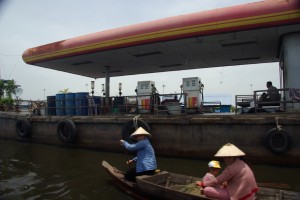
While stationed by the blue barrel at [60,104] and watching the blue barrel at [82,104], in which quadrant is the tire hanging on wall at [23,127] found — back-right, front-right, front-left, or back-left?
back-right

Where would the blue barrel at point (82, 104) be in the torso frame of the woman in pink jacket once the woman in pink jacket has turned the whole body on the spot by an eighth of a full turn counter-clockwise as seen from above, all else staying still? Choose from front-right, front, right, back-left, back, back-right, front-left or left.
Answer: right

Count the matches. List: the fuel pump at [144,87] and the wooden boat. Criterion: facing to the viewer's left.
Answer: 1

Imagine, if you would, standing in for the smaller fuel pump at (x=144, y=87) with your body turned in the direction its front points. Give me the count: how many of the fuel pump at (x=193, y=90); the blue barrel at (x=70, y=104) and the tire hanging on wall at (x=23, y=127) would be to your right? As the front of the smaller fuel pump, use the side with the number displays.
2

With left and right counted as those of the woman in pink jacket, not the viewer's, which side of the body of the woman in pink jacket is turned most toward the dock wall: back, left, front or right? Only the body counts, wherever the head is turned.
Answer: right

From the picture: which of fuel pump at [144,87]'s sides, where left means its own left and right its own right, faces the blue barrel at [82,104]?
right

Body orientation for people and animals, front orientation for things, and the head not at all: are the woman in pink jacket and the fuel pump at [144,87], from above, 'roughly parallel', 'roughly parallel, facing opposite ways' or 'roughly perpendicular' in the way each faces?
roughly perpendicular

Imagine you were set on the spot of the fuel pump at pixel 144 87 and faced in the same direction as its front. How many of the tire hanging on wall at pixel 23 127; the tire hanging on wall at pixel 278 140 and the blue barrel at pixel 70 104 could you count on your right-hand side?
2

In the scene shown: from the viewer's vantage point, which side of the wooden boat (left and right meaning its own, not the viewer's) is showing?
left

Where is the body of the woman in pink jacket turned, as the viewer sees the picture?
to the viewer's left

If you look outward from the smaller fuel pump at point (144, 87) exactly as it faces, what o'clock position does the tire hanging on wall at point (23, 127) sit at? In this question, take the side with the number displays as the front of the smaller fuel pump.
The tire hanging on wall is roughly at 3 o'clock from the smaller fuel pump.

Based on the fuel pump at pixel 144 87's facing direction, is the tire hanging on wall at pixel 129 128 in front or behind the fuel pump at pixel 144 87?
in front

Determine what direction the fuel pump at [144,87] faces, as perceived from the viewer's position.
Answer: facing the viewer

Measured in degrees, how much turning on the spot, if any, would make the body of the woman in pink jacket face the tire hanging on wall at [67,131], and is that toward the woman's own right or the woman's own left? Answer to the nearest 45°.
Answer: approximately 45° to the woman's own right

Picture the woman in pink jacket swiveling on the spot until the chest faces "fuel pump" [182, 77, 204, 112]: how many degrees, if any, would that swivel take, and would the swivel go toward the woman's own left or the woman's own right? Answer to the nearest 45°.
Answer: approximately 90° to the woman's own right

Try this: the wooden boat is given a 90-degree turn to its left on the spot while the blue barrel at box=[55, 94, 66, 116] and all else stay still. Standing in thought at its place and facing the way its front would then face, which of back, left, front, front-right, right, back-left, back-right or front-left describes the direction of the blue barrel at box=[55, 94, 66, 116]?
back-right
